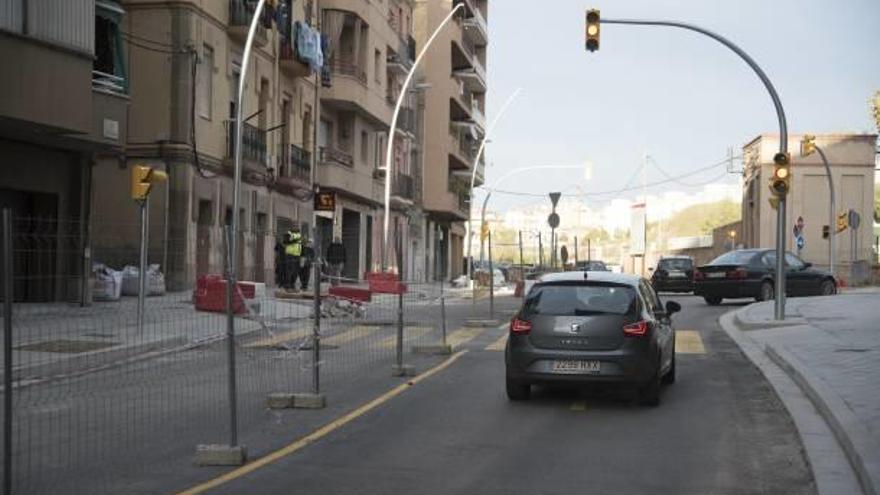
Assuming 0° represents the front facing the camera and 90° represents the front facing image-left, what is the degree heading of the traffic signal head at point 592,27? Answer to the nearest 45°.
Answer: approximately 0°

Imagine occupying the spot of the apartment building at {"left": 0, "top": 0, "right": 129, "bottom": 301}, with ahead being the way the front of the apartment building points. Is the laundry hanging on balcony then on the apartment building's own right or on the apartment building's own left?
on the apartment building's own left

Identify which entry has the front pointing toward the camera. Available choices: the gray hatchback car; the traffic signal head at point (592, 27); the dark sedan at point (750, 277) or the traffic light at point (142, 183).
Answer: the traffic signal head

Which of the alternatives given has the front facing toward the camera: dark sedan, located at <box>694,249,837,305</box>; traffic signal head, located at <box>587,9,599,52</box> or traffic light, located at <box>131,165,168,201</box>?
the traffic signal head

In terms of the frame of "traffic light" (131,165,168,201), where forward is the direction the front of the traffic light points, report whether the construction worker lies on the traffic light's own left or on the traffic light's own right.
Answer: on the traffic light's own left

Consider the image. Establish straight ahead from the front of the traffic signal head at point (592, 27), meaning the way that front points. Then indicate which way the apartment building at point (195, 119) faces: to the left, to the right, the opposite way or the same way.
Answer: to the left

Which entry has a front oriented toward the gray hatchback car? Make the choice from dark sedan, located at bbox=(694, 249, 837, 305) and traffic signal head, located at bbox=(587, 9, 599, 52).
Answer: the traffic signal head

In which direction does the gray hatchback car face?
away from the camera

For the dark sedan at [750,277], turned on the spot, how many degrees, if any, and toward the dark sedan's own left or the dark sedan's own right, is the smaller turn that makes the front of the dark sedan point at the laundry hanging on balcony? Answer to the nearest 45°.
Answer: approximately 135° to the dark sedan's own left

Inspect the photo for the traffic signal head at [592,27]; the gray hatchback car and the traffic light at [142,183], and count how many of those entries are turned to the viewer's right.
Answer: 1

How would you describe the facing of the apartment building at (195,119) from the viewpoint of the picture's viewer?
facing the viewer and to the right of the viewer

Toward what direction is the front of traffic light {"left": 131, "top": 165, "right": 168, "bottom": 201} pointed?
to the viewer's right

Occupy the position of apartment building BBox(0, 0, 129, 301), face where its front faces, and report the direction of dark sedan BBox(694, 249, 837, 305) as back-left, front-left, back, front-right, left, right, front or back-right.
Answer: front-left

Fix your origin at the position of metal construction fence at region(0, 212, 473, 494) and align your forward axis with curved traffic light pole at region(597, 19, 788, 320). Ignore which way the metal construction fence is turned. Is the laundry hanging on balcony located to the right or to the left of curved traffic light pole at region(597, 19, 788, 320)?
left

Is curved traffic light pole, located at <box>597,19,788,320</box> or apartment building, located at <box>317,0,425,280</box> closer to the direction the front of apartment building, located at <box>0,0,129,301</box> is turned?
the curved traffic light pole

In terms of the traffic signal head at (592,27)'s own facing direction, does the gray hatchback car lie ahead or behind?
ahead
